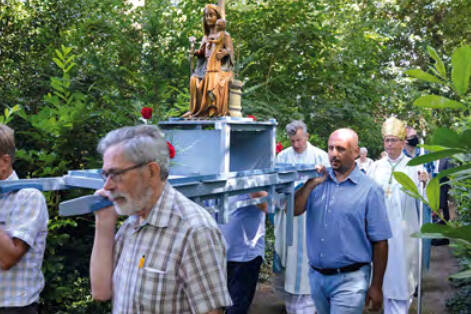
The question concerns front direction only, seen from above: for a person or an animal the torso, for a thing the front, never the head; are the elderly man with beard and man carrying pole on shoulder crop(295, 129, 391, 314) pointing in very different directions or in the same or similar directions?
same or similar directions

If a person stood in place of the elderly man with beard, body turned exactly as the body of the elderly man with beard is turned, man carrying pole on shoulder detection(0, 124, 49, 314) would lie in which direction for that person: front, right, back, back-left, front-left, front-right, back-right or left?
right

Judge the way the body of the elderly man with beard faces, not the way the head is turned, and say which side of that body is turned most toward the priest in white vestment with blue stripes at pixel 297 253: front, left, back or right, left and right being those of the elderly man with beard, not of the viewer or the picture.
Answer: back

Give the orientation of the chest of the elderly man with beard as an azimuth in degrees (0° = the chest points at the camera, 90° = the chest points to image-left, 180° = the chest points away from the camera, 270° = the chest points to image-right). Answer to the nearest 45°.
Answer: approximately 45°

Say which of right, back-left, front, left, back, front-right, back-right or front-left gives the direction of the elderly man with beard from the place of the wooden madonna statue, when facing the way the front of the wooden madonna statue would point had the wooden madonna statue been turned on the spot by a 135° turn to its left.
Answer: right

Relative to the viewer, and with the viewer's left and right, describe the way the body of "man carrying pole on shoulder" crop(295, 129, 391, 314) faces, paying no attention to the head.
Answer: facing the viewer and to the left of the viewer

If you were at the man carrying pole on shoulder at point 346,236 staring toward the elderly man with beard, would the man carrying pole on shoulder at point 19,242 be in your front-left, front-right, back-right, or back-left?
front-right

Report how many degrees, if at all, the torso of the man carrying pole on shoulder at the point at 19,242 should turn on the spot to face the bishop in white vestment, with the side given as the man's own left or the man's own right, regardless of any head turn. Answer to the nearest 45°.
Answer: approximately 180°

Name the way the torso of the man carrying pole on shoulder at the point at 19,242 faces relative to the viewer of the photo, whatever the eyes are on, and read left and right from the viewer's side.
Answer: facing to the left of the viewer

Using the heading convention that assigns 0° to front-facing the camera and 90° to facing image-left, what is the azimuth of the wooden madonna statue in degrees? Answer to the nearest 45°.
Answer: approximately 45°

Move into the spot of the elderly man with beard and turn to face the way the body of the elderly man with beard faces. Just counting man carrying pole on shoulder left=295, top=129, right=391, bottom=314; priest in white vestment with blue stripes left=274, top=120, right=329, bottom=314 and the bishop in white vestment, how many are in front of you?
0

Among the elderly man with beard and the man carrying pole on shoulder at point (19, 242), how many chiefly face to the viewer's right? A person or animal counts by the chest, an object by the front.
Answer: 0

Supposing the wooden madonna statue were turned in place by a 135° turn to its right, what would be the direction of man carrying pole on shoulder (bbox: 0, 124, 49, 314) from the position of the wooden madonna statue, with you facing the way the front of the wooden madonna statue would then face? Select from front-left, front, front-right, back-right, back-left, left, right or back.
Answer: back-left

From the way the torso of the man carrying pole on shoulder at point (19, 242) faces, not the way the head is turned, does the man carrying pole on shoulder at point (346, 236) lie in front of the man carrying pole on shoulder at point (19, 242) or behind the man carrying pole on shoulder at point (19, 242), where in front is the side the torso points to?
behind

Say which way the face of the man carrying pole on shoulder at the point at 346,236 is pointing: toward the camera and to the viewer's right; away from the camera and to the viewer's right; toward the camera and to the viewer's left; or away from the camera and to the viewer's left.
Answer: toward the camera and to the viewer's left

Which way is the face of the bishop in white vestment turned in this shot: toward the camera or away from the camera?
toward the camera

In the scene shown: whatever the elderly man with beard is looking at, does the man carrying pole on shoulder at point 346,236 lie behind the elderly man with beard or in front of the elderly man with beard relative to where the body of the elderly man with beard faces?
behind
